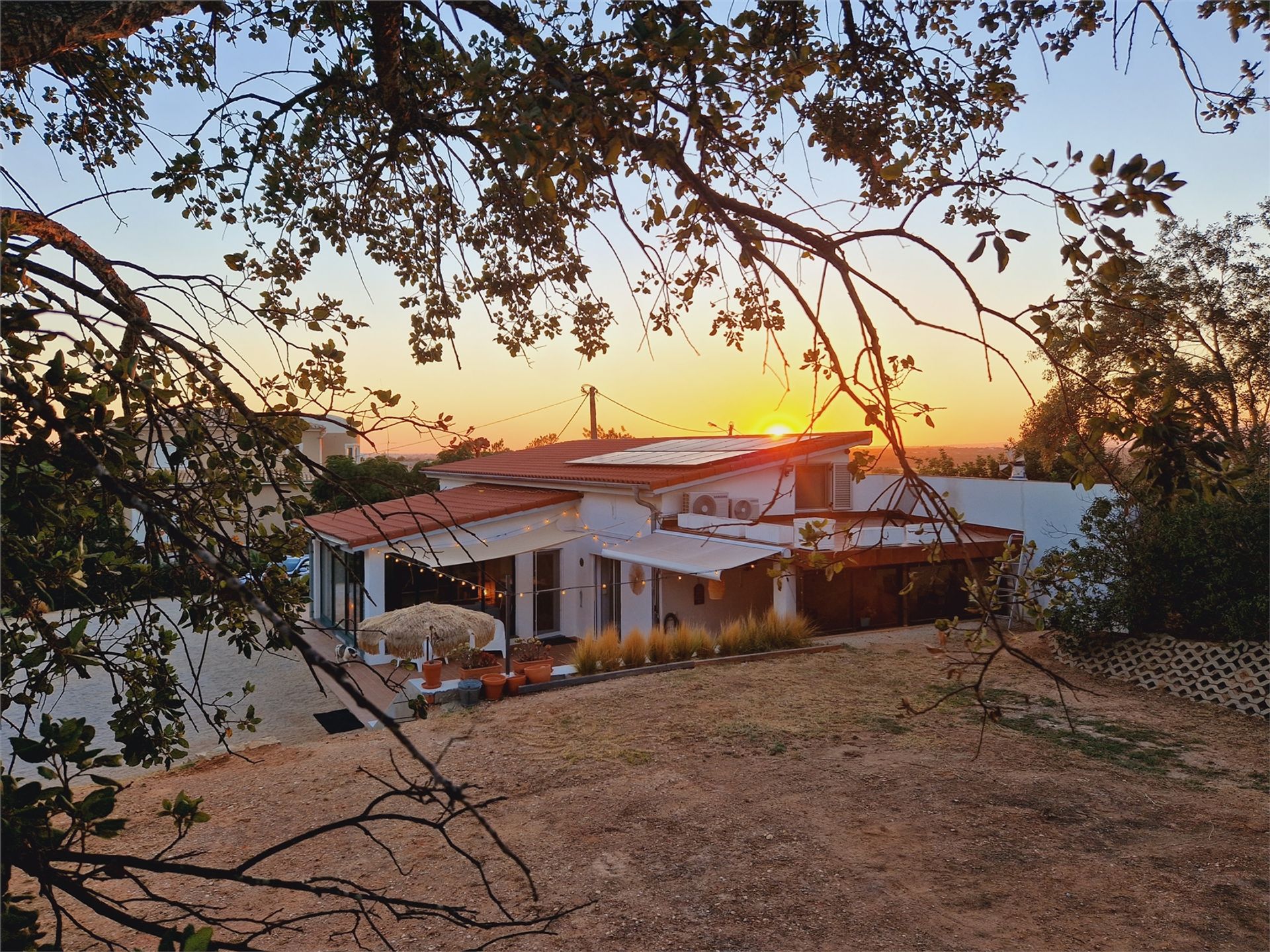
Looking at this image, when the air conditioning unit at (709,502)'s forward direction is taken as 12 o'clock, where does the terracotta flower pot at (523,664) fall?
The terracotta flower pot is roughly at 1 o'clock from the air conditioning unit.

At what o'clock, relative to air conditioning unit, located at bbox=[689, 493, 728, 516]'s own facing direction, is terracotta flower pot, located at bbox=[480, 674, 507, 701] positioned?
The terracotta flower pot is roughly at 1 o'clock from the air conditioning unit.

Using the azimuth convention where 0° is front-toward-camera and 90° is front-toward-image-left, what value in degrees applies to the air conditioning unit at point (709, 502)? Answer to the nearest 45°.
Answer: approximately 0°

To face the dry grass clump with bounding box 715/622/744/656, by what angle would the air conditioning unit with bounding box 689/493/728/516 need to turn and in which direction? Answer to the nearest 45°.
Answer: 0° — it already faces it

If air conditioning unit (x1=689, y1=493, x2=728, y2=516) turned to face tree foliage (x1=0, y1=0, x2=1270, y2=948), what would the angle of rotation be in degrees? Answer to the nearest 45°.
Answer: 0° — it already faces it

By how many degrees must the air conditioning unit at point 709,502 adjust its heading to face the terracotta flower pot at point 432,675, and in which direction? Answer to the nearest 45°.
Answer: approximately 45° to its right

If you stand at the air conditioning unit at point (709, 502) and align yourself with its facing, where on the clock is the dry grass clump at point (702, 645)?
The dry grass clump is roughly at 12 o'clock from the air conditioning unit.
